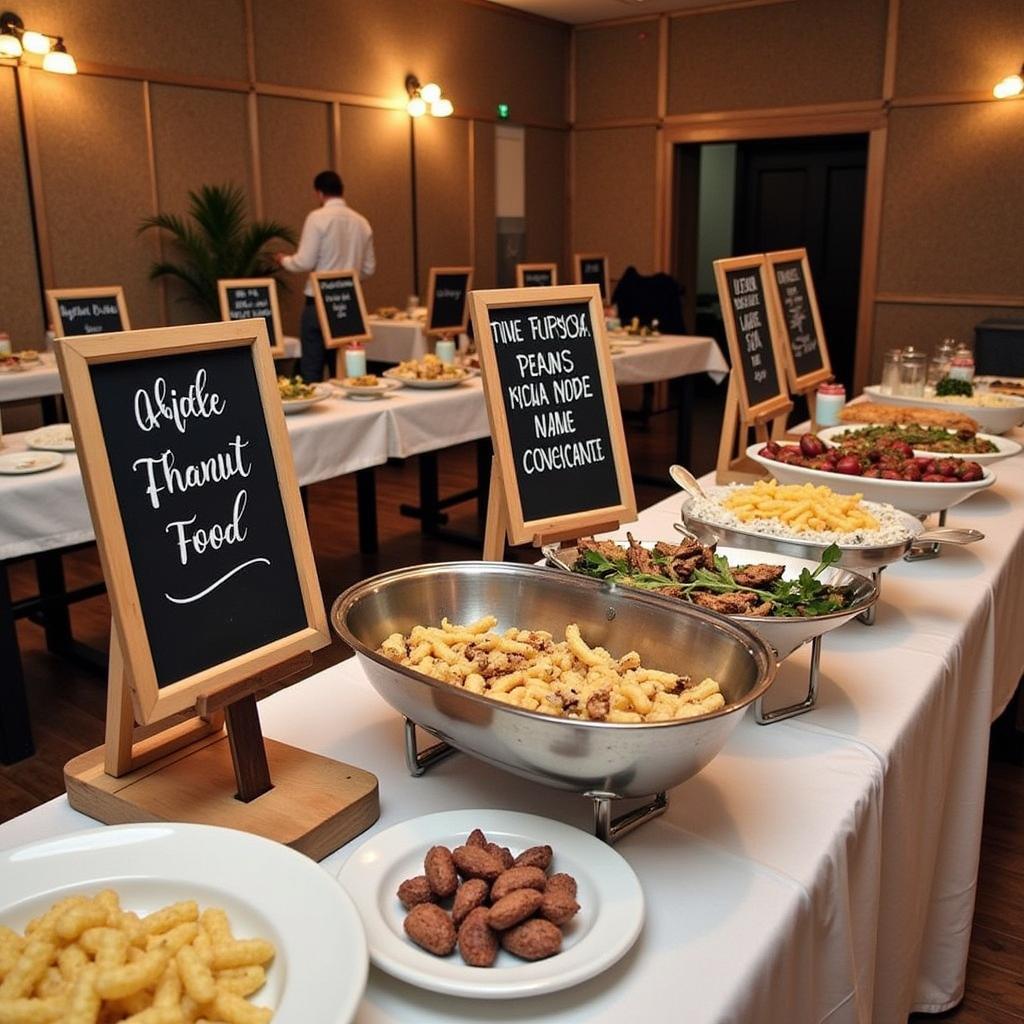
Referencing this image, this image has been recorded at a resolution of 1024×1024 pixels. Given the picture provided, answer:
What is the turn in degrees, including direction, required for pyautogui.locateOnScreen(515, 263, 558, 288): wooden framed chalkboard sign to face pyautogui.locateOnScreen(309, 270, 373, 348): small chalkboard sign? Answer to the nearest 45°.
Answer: approximately 45° to its right

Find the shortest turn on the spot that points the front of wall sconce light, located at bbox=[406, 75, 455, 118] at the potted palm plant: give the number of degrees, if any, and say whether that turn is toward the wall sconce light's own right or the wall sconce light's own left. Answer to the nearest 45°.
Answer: approximately 90° to the wall sconce light's own right

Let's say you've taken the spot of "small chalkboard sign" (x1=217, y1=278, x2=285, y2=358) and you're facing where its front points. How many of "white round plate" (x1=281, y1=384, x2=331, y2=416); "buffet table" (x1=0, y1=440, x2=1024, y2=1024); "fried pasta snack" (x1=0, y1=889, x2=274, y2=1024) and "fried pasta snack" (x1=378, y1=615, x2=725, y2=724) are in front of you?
4

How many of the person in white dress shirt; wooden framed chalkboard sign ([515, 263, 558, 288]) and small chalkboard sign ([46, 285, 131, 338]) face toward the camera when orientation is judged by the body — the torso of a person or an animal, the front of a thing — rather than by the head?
2

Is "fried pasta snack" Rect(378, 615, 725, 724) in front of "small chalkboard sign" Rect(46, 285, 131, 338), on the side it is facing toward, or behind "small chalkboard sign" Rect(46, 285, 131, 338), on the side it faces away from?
in front

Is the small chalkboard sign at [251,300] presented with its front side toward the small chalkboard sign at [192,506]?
yes

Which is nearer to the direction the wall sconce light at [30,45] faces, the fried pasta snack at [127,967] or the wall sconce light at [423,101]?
the fried pasta snack

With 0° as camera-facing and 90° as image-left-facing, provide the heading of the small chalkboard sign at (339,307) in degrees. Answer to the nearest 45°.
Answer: approximately 0°

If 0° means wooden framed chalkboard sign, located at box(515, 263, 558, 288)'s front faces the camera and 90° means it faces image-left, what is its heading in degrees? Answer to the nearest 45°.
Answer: approximately 0°

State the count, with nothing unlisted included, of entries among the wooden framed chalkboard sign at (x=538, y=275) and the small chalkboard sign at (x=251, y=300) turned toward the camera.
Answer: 2

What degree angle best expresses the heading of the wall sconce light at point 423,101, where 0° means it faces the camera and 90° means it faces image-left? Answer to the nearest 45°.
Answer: approximately 315°

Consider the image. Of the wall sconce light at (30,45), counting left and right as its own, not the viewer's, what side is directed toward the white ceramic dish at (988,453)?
front

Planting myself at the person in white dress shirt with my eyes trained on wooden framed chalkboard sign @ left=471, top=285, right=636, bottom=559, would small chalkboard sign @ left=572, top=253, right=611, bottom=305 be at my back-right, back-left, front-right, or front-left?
back-left
